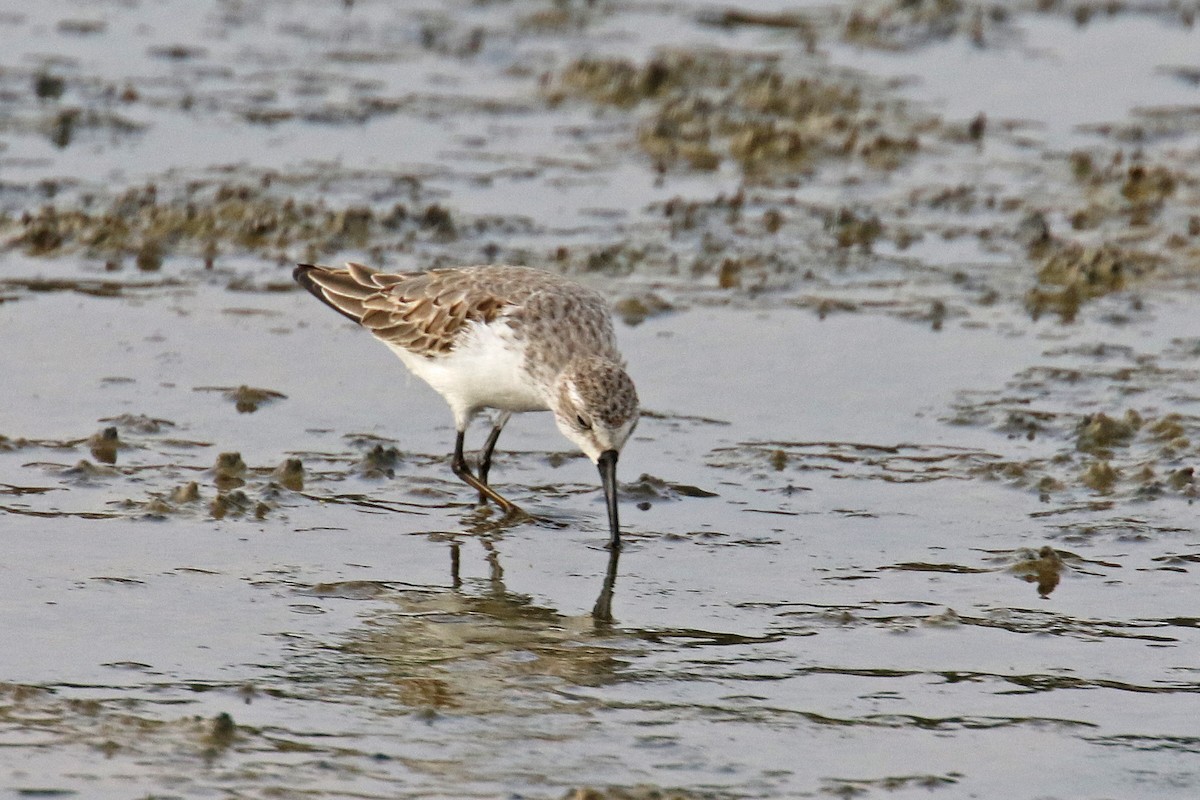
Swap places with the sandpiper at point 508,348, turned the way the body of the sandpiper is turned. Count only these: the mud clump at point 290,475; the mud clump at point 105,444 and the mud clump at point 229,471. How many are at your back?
3

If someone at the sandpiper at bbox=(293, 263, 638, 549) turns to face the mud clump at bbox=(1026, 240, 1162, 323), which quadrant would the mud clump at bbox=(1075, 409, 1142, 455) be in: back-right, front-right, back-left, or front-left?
front-right

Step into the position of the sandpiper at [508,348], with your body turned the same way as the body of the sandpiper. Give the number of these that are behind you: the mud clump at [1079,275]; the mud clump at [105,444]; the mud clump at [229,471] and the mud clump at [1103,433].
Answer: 2

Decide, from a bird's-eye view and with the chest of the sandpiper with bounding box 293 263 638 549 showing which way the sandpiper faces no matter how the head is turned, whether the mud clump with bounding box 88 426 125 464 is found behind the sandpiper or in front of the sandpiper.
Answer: behind

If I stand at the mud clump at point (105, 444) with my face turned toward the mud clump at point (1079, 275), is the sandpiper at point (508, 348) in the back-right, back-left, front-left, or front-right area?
front-right

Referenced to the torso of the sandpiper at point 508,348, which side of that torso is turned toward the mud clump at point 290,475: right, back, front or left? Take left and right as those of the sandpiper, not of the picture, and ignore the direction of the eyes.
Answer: back

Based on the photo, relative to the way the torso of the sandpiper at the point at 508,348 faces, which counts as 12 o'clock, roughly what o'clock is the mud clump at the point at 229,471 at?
The mud clump is roughly at 6 o'clock from the sandpiper.

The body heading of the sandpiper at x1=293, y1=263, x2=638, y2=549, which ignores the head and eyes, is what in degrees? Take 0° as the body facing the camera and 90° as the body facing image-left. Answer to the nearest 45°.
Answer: approximately 270°

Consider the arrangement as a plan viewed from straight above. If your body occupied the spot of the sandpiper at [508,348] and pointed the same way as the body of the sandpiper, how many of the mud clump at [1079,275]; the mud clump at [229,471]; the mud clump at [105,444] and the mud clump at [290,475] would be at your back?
3

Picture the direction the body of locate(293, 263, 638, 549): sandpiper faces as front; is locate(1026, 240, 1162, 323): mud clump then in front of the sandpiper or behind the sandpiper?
in front

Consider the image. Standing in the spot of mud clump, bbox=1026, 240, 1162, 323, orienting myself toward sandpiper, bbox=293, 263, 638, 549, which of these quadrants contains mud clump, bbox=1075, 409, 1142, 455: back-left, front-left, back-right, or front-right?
front-left

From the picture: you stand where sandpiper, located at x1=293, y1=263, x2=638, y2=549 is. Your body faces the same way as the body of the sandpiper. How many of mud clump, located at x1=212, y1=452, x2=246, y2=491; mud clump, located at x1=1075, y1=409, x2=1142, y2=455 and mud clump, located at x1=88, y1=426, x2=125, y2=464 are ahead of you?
1
